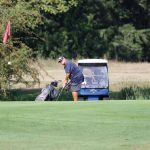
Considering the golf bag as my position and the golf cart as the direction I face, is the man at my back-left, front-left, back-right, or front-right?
front-right

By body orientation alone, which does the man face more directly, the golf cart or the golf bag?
the golf bag

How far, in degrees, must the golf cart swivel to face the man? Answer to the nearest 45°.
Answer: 0° — it already faces them

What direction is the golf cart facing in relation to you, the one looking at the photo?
facing the viewer

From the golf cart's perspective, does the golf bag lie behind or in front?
in front
